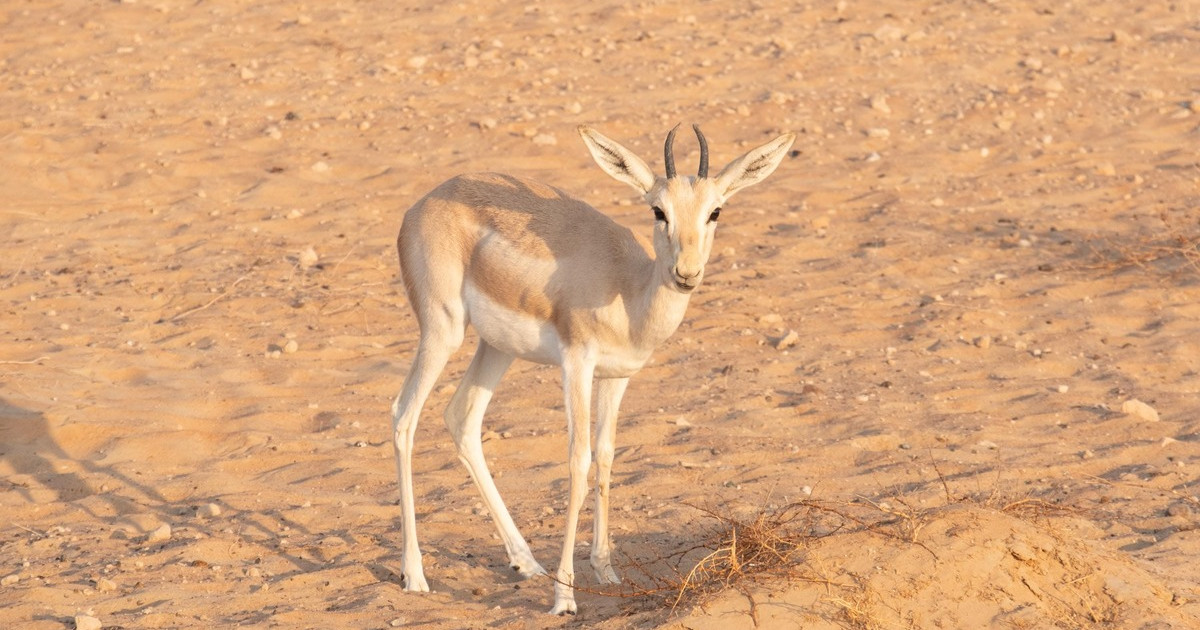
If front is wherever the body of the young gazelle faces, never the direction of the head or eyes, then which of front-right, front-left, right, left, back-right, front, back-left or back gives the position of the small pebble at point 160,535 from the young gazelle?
back-right

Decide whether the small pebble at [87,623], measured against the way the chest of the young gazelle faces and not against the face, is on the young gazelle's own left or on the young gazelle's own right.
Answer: on the young gazelle's own right

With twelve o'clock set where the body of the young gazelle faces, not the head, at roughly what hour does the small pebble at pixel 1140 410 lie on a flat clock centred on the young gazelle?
The small pebble is roughly at 10 o'clock from the young gazelle.

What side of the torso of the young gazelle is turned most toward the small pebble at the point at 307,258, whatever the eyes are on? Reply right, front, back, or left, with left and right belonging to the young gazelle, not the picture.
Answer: back

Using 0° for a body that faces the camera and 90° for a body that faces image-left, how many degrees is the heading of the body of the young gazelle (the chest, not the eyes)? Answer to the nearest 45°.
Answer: approximately 315°
